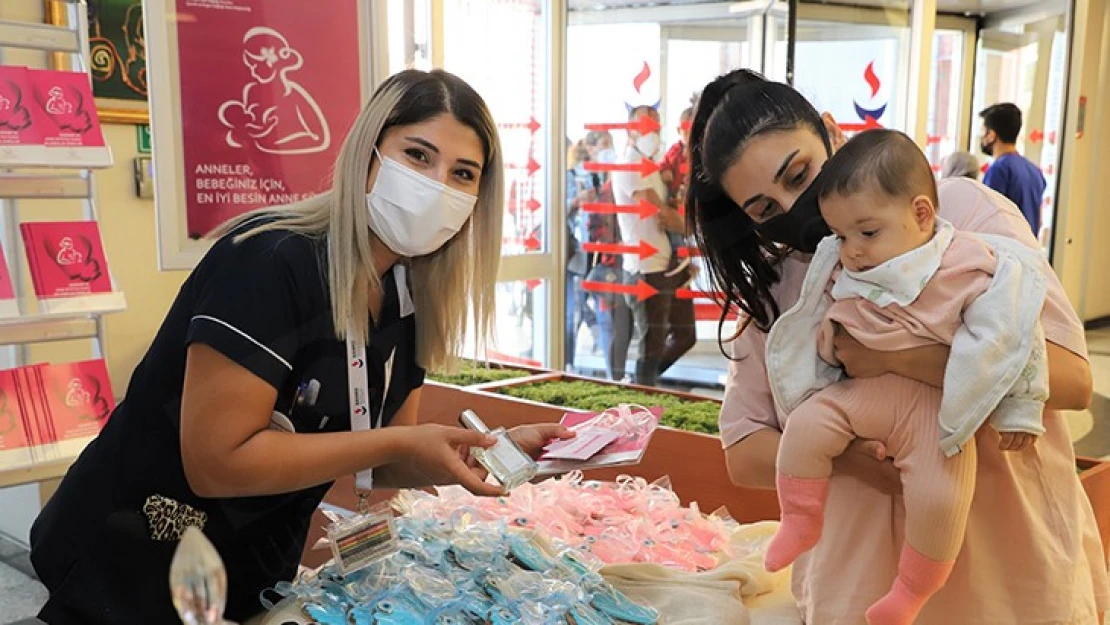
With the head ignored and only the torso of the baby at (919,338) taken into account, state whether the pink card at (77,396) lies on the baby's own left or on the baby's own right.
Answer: on the baby's own right

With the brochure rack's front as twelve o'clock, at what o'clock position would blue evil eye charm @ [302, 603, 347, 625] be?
The blue evil eye charm is roughly at 1 o'clock from the brochure rack.

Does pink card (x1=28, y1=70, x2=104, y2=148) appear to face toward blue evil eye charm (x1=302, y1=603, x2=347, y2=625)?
yes

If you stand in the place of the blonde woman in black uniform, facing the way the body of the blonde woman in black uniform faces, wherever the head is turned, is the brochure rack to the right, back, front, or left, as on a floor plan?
back

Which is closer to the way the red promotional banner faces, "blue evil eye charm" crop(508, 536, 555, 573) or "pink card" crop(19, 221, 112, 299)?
the blue evil eye charm

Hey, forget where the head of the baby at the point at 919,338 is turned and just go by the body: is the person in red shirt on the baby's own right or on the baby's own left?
on the baby's own right

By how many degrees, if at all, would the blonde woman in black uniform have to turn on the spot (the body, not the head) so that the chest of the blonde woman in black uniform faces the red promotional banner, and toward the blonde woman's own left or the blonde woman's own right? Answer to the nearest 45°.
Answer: approximately 135° to the blonde woman's own left

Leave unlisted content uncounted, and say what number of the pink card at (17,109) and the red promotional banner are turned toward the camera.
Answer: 2

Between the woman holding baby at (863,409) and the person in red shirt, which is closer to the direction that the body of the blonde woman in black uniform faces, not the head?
the woman holding baby

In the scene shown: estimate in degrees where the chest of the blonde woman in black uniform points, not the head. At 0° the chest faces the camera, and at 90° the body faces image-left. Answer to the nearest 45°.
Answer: approximately 315°

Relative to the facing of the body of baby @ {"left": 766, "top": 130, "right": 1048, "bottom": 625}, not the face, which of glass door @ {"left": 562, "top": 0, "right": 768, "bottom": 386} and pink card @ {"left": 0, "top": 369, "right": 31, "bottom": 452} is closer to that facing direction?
the pink card

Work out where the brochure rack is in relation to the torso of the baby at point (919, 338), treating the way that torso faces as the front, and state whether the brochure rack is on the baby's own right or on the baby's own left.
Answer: on the baby's own right

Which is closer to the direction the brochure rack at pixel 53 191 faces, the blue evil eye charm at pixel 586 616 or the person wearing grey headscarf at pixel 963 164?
the blue evil eye charm
